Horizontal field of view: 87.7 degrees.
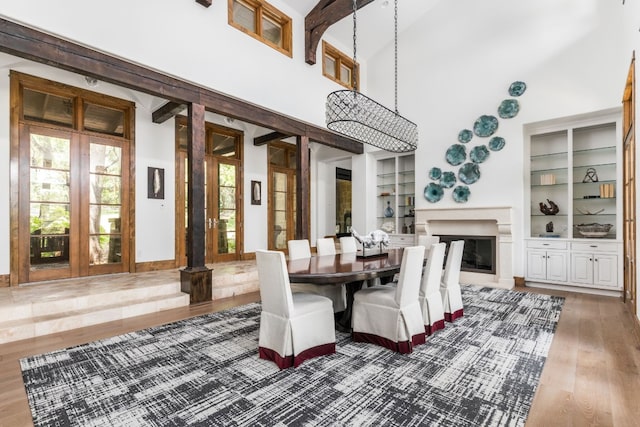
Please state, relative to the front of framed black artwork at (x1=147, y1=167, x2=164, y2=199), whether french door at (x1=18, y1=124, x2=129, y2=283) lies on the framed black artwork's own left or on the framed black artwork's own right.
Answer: on the framed black artwork's own right

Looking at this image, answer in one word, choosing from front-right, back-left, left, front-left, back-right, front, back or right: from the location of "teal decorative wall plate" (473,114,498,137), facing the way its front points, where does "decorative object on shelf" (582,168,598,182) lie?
left

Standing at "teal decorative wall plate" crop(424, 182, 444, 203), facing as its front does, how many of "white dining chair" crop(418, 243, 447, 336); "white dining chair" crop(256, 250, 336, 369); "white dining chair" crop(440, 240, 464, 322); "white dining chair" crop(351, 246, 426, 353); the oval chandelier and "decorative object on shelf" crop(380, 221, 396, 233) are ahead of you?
5

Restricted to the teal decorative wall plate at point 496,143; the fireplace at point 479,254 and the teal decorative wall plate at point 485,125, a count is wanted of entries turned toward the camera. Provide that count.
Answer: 3

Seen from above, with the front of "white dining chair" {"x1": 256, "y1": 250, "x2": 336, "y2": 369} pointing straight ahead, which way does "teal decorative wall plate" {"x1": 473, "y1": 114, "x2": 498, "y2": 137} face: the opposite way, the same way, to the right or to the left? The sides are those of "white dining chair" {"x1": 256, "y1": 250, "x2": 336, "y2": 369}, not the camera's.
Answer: the opposite way

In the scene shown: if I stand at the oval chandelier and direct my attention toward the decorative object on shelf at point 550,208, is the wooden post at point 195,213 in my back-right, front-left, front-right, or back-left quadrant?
back-left

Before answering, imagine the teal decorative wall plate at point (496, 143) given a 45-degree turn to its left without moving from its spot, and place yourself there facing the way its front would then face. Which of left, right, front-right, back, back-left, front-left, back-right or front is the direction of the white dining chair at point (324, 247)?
right

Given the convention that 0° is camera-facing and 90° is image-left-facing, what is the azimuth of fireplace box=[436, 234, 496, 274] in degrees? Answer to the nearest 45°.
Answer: approximately 0°

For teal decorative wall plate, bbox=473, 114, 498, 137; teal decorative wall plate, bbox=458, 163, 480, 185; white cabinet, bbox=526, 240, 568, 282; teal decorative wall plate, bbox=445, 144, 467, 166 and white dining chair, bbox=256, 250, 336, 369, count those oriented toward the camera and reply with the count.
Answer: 4
